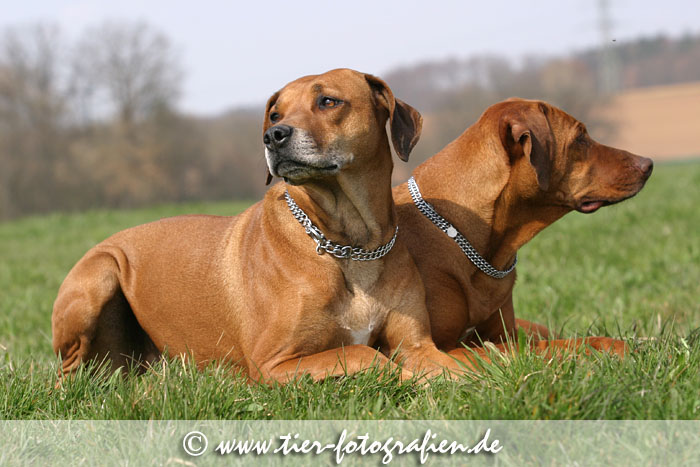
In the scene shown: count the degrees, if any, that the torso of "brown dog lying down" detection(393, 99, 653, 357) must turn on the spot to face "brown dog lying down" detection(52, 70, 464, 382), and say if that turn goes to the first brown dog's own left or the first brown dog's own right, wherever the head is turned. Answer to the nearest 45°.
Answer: approximately 135° to the first brown dog's own right

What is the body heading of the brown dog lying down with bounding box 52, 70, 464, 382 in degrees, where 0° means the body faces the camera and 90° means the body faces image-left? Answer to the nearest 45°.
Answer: approximately 315°

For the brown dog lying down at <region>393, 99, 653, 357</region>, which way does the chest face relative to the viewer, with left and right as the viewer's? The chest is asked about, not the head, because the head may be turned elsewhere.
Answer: facing to the right of the viewer

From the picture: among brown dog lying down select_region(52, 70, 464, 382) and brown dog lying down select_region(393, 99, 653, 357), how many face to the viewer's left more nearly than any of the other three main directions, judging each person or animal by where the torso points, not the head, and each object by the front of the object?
0
